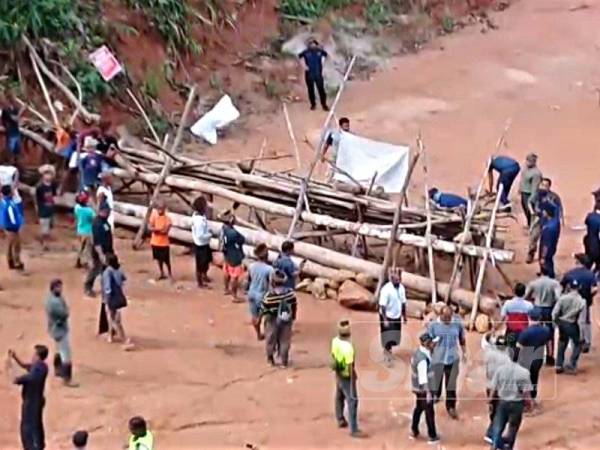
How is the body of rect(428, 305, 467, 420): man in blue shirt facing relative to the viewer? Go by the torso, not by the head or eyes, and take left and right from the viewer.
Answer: facing the viewer

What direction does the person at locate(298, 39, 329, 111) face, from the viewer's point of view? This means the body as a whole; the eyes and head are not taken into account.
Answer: toward the camera

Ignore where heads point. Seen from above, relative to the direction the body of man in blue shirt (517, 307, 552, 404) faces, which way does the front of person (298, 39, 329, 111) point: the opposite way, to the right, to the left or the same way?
the opposite way

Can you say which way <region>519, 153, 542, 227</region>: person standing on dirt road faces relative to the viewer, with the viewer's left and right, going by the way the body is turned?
facing the viewer and to the left of the viewer

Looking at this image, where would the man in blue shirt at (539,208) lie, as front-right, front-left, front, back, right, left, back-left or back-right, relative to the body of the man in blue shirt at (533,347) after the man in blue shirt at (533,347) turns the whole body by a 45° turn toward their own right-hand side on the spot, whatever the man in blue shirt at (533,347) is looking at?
front-left

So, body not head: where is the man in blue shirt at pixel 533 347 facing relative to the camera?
away from the camera

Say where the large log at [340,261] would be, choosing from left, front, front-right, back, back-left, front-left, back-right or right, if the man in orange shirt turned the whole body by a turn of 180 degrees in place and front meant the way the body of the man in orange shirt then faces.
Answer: right

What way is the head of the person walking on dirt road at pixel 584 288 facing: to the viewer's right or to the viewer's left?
to the viewer's left

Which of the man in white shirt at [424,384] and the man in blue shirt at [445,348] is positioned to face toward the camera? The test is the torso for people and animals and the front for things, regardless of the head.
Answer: the man in blue shirt
